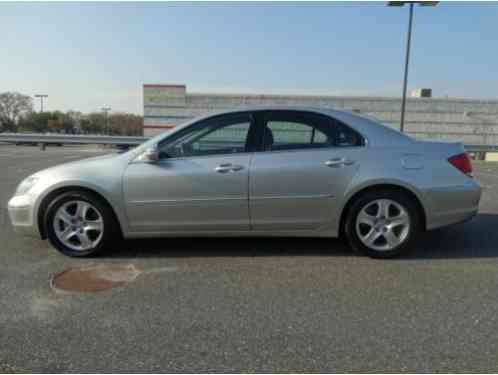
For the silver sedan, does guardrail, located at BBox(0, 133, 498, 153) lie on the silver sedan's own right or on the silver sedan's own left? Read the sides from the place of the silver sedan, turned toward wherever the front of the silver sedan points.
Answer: on the silver sedan's own right

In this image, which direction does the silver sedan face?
to the viewer's left
